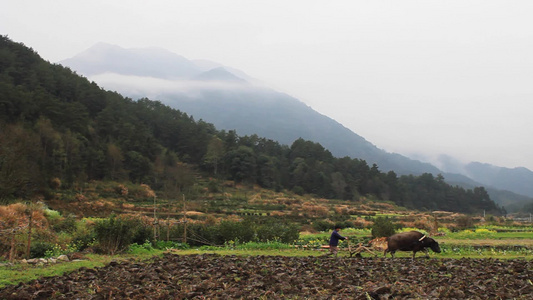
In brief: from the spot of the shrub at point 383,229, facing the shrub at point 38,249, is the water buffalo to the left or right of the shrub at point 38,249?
left

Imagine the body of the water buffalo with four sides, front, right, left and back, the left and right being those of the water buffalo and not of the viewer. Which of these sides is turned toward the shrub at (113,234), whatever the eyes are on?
back

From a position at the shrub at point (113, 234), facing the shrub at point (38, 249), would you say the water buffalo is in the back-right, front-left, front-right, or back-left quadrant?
back-left

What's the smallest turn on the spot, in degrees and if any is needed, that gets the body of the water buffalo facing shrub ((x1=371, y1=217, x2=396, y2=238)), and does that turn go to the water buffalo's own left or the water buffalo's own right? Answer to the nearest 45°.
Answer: approximately 90° to the water buffalo's own left

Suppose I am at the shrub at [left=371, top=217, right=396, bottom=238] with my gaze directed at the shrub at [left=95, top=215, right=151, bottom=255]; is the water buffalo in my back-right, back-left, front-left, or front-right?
front-left

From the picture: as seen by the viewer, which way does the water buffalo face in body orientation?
to the viewer's right

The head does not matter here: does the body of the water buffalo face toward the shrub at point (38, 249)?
no
